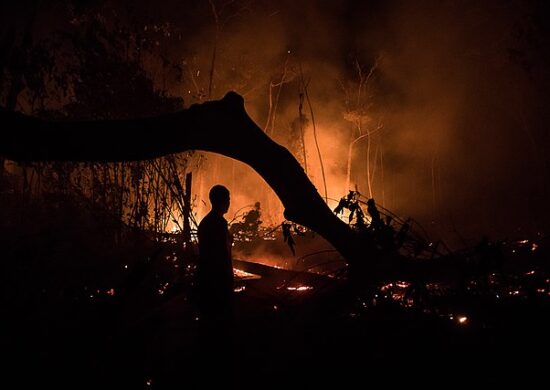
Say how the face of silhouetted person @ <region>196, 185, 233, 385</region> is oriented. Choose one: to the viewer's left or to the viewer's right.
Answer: to the viewer's right

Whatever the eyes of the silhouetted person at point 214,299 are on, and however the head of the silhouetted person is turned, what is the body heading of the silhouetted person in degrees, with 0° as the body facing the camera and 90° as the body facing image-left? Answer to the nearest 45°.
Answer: approximately 270°

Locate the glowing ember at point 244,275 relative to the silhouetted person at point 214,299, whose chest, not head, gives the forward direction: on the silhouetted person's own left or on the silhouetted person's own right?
on the silhouetted person's own left
